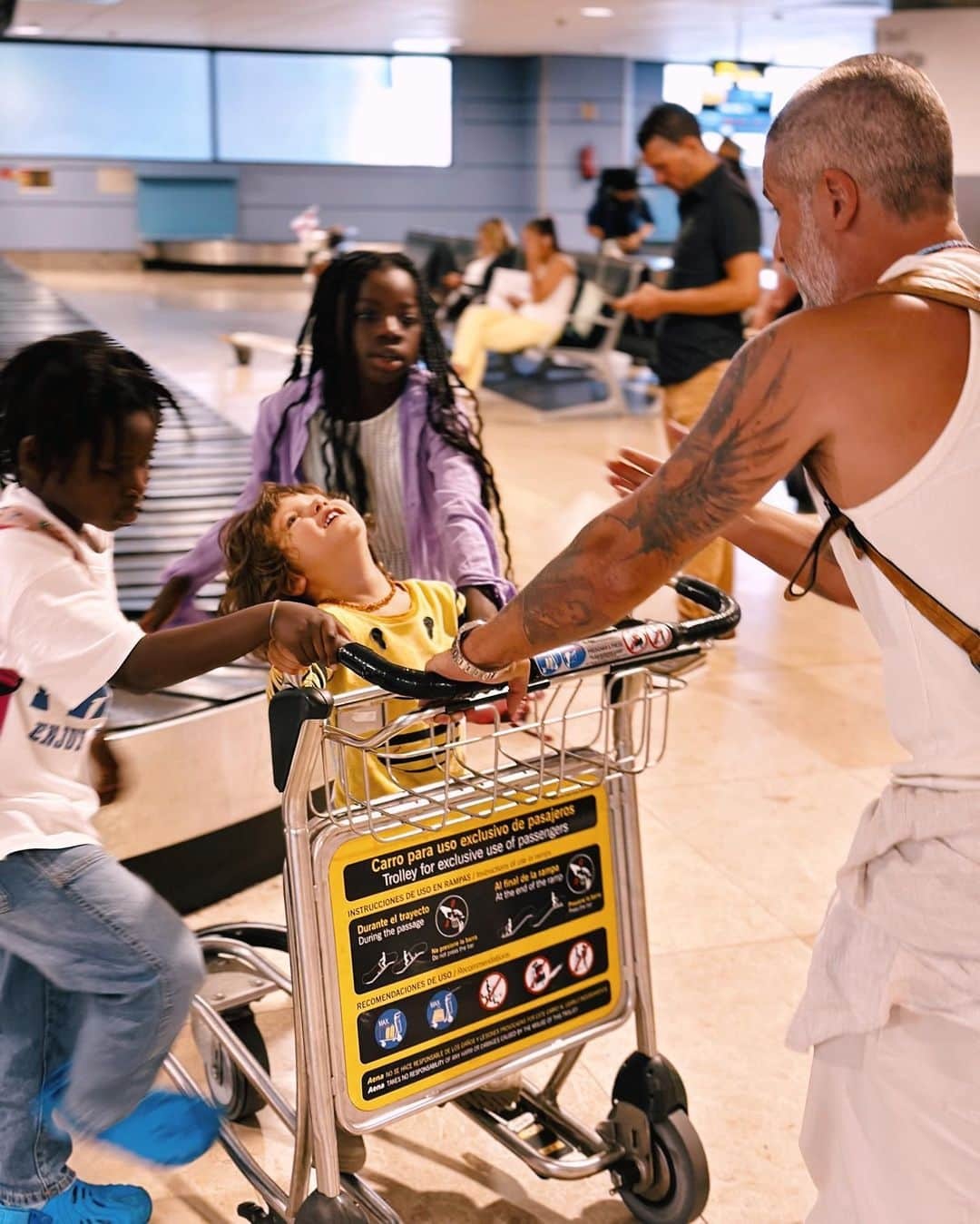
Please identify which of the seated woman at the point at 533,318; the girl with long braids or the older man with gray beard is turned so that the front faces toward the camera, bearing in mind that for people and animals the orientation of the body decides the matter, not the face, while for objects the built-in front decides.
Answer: the girl with long braids

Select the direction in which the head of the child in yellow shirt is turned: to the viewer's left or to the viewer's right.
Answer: to the viewer's right

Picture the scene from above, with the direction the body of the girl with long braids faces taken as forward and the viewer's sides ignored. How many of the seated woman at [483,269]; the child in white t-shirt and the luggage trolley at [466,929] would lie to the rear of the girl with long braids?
1

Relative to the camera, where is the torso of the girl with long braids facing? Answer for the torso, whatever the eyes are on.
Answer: toward the camera

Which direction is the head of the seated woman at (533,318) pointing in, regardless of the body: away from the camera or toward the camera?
toward the camera

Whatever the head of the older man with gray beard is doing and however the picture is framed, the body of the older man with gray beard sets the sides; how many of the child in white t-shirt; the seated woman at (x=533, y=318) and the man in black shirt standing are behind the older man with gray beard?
0

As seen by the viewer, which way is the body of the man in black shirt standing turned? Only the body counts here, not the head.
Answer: to the viewer's left

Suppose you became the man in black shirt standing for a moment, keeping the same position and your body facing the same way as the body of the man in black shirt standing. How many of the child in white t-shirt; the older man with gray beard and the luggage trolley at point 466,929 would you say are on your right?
0

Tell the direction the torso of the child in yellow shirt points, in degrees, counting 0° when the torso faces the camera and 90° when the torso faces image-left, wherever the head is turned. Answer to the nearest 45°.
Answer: approximately 315°

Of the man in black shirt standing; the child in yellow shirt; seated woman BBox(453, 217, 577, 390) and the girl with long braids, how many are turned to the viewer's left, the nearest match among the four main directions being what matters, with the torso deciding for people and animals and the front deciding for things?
2

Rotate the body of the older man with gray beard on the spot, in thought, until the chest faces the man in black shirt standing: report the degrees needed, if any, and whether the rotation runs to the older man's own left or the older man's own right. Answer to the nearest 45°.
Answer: approximately 45° to the older man's own right

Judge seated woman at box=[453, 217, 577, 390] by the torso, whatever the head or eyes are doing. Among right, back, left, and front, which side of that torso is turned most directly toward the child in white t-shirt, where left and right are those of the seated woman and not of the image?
left

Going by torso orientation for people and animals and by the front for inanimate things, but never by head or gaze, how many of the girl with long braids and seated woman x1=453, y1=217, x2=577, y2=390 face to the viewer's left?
1

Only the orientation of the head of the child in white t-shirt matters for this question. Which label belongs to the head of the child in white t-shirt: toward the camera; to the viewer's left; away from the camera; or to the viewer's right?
to the viewer's right

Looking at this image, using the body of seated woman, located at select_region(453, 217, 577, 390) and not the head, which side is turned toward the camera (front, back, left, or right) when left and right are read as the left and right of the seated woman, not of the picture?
left
